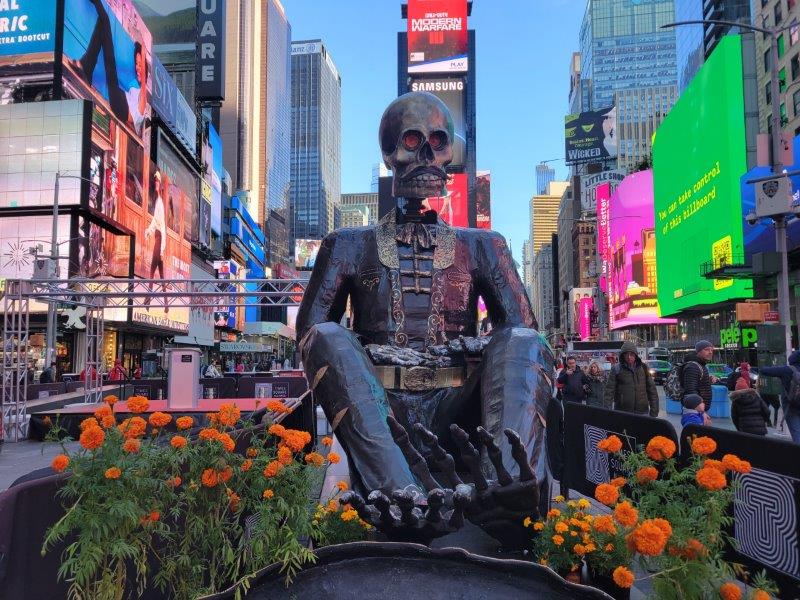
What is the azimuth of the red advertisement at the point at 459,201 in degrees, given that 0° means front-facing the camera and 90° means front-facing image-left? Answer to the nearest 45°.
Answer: approximately 0°

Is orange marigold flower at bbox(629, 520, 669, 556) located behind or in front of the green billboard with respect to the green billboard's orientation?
in front

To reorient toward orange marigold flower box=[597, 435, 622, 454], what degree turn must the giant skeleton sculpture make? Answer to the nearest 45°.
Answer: approximately 45° to its left

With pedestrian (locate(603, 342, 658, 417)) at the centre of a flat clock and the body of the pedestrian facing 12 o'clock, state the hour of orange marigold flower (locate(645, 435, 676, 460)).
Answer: The orange marigold flower is roughly at 12 o'clock from the pedestrian.

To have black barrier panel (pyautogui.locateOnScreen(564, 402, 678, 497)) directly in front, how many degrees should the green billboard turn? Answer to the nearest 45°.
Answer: approximately 45° to its left

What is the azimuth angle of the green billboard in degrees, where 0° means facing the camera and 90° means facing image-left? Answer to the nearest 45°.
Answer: approximately 45°

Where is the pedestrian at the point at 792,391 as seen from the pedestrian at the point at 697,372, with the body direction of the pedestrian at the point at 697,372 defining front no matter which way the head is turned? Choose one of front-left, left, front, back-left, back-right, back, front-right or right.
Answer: front-left

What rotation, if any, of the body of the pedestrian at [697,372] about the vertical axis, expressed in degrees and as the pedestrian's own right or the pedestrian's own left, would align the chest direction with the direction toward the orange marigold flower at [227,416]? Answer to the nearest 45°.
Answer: approximately 90° to the pedestrian's own right

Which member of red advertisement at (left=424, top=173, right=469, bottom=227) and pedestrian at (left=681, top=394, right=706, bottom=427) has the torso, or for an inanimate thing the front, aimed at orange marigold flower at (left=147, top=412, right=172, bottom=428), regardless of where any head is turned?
the red advertisement

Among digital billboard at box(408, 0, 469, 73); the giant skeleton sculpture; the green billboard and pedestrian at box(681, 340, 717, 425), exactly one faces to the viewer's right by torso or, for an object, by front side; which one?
the pedestrian

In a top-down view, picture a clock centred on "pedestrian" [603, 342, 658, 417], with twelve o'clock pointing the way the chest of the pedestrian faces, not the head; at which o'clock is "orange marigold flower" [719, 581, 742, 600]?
The orange marigold flower is roughly at 12 o'clock from the pedestrian.

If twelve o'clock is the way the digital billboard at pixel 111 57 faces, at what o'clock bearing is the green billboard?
The green billboard is roughly at 11 o'clock from the digital billboard.
